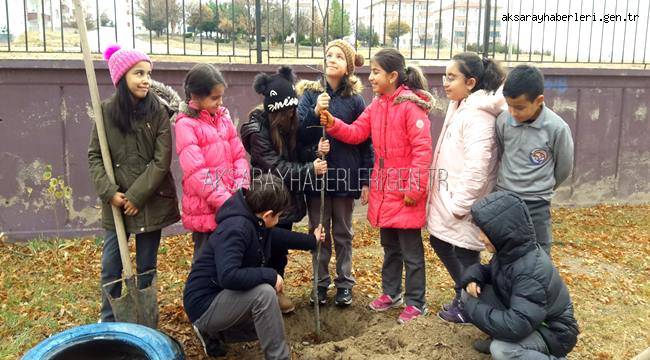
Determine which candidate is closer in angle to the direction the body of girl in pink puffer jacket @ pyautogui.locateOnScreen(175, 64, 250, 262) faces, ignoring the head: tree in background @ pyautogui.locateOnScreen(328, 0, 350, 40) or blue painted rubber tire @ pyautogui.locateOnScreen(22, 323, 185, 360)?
the blue painted rubber tire

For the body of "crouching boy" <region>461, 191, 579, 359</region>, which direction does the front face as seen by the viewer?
to the viewer's left

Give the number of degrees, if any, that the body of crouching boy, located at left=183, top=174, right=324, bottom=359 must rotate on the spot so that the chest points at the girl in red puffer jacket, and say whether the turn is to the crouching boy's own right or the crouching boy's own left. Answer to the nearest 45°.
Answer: approximately 45° to the crouching boy's own left

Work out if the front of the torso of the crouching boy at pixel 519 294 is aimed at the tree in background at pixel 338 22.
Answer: no

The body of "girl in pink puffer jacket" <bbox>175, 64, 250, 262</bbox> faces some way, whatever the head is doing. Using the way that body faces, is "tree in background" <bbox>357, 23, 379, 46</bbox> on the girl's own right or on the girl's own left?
on the girl's own left

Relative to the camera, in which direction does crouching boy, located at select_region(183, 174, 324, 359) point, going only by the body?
to the viewer's right

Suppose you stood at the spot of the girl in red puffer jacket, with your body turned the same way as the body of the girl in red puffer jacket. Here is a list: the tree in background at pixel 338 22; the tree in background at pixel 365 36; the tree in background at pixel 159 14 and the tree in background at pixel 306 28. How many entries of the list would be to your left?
0

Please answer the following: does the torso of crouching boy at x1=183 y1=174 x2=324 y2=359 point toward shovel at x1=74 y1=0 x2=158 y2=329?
no

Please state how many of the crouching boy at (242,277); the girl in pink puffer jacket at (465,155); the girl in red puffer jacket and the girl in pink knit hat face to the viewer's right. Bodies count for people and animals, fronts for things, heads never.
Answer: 1

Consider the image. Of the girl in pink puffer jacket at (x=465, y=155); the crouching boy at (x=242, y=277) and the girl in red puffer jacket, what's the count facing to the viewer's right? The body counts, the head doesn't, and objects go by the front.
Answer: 1

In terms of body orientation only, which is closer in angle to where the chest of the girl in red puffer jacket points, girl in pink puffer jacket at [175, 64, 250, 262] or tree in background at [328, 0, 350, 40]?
the girl in pink puffer jacket

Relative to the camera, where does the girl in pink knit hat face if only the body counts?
toward the camera

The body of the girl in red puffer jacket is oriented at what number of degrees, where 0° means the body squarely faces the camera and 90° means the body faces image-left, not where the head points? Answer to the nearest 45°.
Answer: approximately 45°

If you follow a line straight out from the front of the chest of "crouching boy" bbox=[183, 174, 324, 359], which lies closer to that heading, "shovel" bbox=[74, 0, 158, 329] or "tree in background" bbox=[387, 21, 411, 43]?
the tree in background

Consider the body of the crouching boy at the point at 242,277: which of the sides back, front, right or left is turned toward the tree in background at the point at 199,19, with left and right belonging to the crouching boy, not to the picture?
left

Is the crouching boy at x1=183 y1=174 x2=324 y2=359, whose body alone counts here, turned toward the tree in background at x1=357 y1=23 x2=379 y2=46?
no

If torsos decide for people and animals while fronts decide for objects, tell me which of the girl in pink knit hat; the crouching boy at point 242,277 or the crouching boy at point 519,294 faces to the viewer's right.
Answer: the crouching boy at point 242,277

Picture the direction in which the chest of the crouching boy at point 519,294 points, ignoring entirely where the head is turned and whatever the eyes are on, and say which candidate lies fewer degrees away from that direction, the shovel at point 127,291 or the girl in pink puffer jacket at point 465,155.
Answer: the shovel
